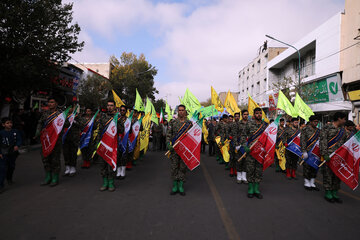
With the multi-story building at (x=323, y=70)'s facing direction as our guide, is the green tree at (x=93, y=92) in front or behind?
in front

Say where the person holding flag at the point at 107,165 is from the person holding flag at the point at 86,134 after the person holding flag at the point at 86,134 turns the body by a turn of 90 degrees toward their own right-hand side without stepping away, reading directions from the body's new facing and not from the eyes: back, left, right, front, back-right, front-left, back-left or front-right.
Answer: left

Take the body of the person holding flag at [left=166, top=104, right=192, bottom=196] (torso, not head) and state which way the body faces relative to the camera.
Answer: toward the camera

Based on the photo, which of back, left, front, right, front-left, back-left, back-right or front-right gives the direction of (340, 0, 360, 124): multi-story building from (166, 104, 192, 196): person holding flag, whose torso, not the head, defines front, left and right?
back-left

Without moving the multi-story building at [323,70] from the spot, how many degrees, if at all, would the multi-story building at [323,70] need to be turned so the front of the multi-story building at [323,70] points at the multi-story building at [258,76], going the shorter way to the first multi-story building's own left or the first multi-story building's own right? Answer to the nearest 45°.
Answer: approximately 90° to the first multi-story building's own right

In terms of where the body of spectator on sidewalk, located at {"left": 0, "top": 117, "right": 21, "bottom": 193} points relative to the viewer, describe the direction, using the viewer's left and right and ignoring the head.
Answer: facing the viewer and to the right of the viewer

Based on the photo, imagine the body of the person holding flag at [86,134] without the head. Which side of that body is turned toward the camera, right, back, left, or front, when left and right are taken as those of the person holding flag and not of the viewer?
front

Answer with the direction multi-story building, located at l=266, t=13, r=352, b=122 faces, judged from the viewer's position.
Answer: facing the viewer and to the left of the viewer
